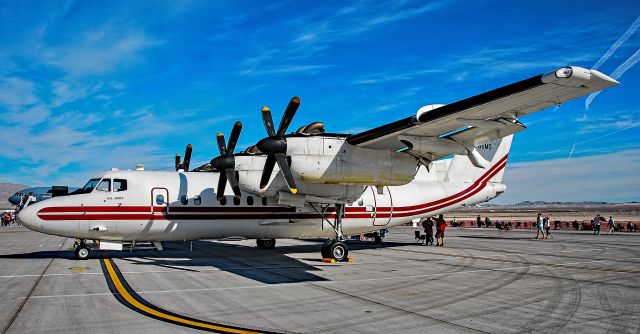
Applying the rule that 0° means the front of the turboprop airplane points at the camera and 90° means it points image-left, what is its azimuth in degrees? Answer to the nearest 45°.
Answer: approximately 45°
